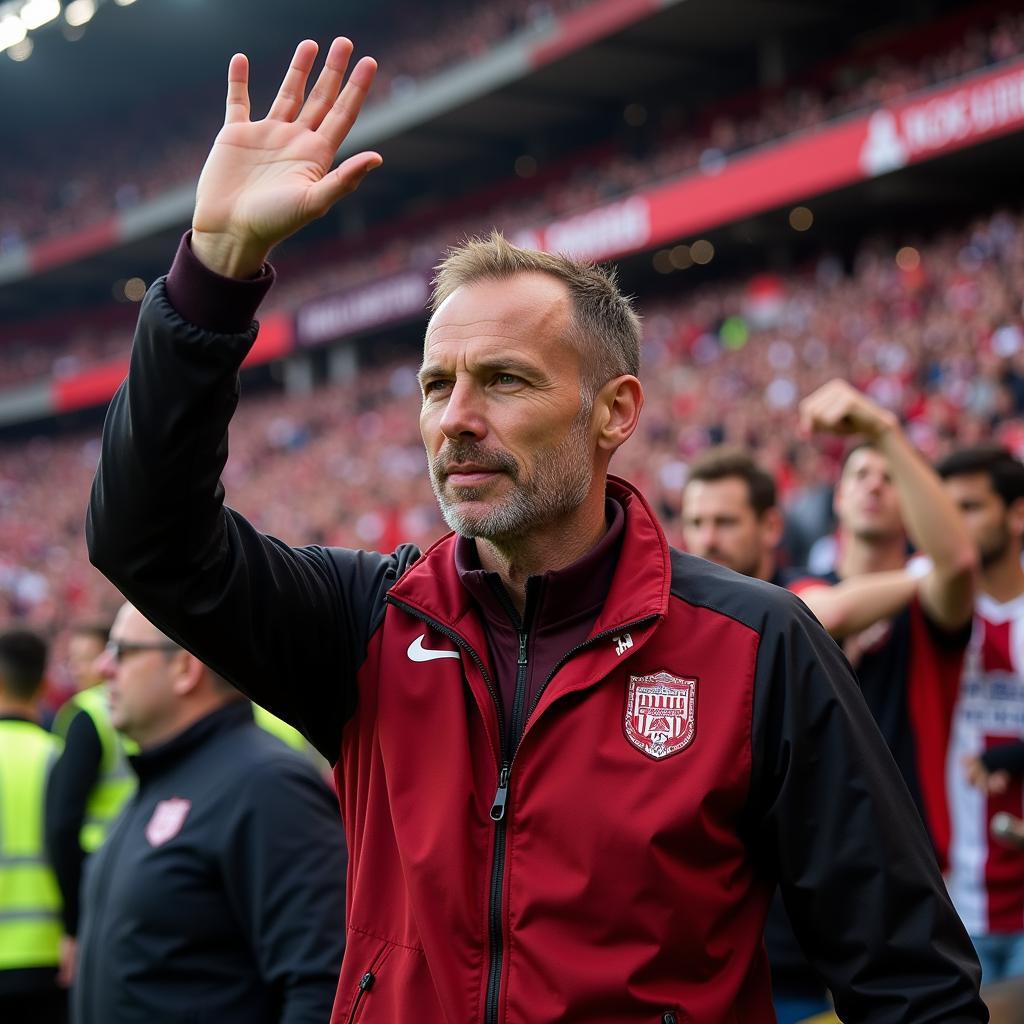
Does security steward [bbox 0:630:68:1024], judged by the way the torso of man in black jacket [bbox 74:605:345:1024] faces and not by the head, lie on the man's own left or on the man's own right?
on the man's own right

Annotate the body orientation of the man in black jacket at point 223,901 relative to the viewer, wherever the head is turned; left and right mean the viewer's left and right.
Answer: facing the viewer and to the left of the viewer

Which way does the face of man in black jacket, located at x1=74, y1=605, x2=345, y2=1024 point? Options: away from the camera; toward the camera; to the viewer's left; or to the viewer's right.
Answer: to the viewer's left

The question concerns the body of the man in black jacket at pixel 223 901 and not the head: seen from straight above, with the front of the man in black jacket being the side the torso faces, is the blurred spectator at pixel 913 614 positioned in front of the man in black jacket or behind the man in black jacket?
behind

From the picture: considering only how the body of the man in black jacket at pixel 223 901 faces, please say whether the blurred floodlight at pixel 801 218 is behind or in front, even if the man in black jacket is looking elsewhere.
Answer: behind

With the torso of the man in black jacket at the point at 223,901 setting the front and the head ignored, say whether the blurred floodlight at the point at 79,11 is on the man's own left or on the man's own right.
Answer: on the man's own right
